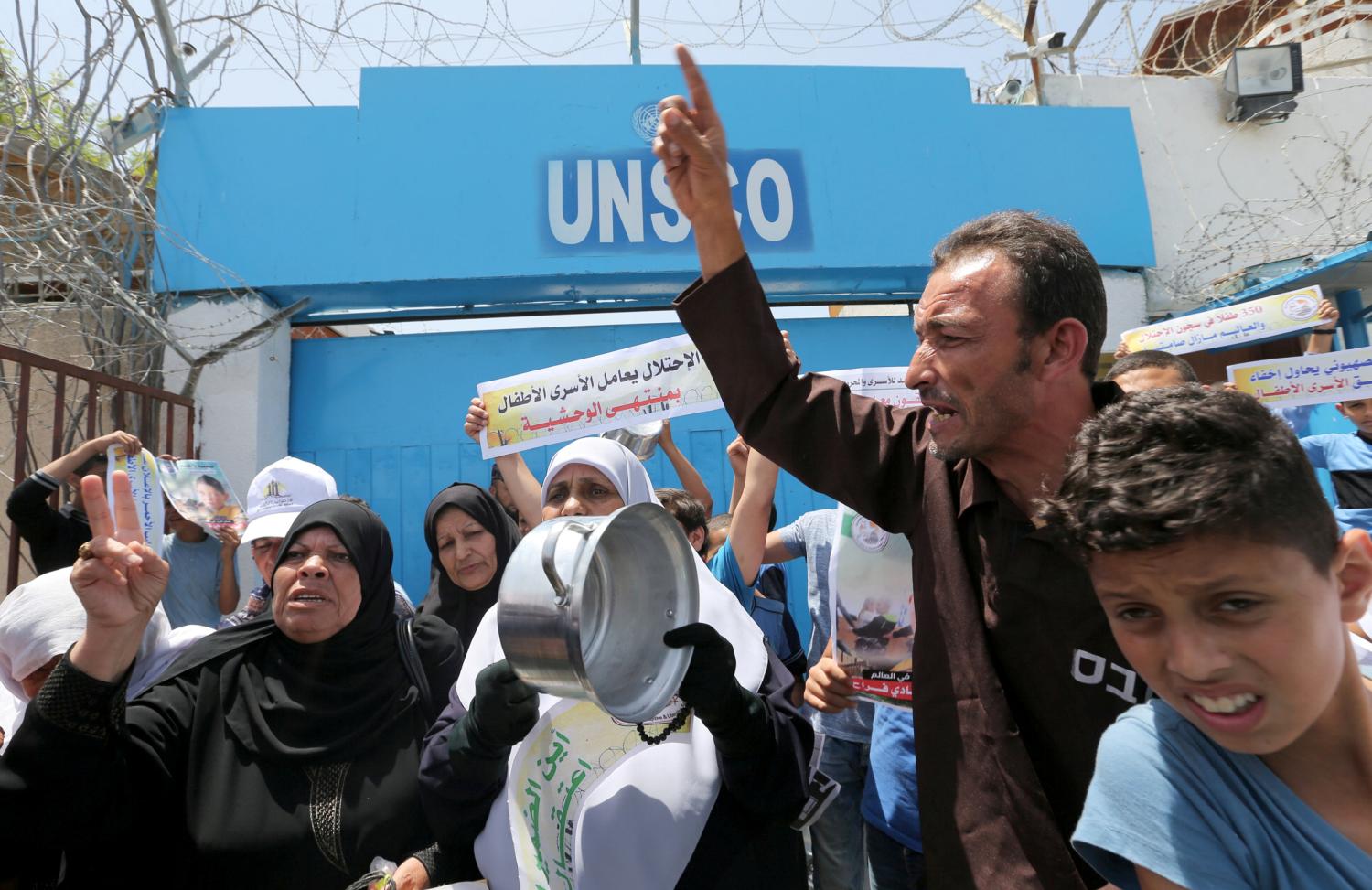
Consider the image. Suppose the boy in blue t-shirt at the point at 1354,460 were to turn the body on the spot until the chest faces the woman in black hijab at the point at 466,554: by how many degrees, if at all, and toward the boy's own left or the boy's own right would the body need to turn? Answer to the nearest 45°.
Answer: approximately 45° to the boy's own right

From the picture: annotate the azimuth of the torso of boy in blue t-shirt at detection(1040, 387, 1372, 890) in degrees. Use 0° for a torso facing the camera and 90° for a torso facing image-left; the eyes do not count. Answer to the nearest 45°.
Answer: approximately 45°

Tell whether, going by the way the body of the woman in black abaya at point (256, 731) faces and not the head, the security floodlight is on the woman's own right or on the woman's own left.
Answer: on the woman's own left

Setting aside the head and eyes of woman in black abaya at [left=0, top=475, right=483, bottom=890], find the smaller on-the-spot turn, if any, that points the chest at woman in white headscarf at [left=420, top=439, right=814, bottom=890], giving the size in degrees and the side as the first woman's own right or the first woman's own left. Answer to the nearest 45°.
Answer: approximately 45° to the first woman's own left

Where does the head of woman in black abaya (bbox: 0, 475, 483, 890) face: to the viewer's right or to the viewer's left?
to the viewer's left

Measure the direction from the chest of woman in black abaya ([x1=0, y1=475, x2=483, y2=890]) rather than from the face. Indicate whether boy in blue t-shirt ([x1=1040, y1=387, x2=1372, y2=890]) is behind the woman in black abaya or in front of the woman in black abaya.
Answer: in front

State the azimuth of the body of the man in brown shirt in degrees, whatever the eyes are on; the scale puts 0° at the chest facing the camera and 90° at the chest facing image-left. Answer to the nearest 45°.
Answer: approximately 45°

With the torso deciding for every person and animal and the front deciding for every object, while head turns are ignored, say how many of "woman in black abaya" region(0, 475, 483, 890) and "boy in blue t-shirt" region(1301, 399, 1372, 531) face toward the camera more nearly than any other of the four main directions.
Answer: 2

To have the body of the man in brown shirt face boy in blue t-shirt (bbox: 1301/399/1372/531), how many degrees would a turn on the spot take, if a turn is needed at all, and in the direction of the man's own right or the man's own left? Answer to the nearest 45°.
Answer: approximately 180°

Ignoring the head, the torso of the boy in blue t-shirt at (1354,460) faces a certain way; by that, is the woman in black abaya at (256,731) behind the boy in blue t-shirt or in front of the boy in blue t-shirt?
in front

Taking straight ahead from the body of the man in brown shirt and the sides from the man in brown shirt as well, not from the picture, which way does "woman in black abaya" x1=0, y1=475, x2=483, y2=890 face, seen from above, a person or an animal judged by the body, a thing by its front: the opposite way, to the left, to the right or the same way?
to the left

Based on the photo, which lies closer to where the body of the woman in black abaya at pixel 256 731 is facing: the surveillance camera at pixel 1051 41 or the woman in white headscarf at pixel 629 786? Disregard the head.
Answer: the woman in white headscarf

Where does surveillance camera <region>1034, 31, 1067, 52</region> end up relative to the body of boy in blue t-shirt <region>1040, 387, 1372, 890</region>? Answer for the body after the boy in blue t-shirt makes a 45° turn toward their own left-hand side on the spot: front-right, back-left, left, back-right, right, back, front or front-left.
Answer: back
